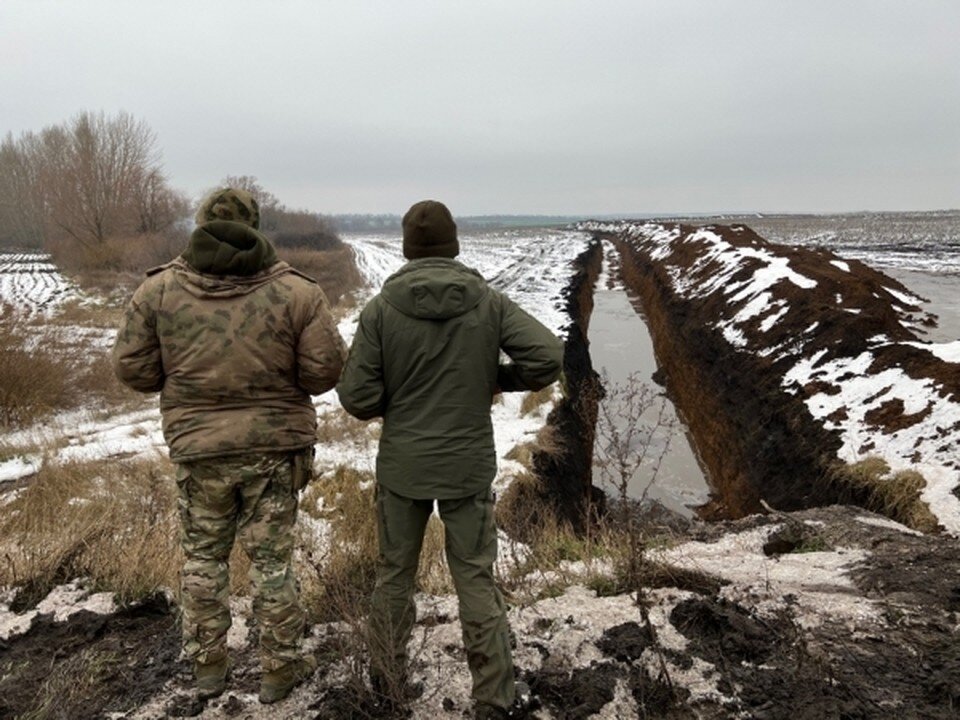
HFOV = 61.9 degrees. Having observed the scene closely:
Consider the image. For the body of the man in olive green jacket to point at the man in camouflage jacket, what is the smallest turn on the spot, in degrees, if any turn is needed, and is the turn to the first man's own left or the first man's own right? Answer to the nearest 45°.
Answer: approximately 90° to the first man's own left

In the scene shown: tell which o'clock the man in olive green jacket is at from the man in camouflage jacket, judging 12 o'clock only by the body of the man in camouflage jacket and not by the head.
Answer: The man in olive green jacket is roughly at 4 o'clock from the man in camouflage jacket.

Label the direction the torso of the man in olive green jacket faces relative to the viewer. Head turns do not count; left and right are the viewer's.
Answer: facing away from the viewer

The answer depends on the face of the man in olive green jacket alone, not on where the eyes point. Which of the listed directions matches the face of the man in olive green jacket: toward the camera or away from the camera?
away from the camera

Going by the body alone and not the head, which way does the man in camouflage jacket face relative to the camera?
away from the camera

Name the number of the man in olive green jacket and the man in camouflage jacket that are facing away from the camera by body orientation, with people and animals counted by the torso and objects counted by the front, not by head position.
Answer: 2
